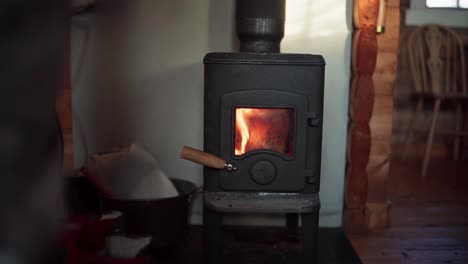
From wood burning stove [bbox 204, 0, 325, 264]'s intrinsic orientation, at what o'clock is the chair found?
The chair is roughly at 7 o'clock from the wood burning stove.

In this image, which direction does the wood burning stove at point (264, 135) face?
toward the camera

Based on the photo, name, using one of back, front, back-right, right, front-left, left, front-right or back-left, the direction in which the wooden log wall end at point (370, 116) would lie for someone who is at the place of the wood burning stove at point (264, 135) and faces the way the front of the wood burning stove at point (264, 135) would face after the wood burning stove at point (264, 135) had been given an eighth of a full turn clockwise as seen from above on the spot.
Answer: back

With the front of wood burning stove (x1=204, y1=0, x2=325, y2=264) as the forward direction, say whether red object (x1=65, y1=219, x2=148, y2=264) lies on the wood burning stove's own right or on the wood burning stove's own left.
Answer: on the wood burning stove's own right
